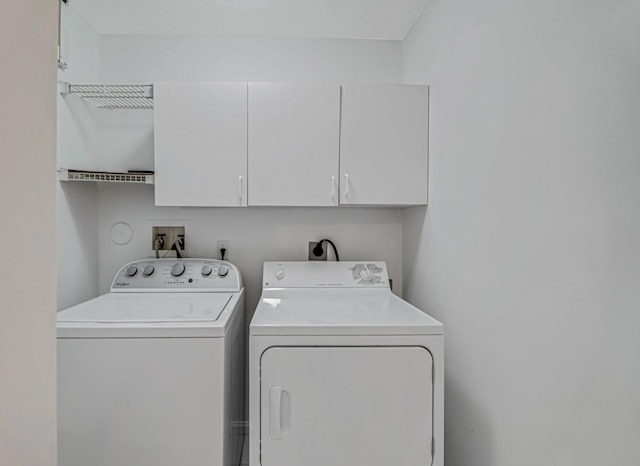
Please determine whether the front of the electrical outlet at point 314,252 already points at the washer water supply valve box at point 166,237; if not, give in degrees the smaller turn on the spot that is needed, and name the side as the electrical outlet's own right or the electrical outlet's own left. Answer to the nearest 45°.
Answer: approximately 90° to the electrical outlet's own right

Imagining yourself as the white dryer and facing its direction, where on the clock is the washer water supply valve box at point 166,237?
The washer water supply valve box is roughly at 4 o'clock from the white dryer.

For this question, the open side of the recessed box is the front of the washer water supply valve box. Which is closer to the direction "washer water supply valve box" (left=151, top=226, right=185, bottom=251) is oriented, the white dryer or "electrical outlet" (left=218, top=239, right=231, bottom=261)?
the white dryer

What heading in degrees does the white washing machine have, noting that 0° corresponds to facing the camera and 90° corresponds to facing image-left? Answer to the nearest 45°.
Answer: approximately 0°

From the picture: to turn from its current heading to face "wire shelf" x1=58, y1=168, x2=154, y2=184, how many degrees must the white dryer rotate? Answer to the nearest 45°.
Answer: approximately 90° to its right

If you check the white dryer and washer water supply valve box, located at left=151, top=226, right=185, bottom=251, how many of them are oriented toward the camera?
2

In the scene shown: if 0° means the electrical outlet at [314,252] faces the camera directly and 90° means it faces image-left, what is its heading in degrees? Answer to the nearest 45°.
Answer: approximately 0°

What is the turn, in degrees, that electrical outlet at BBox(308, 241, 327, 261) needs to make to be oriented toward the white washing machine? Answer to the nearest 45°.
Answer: approximately 45° to its right
